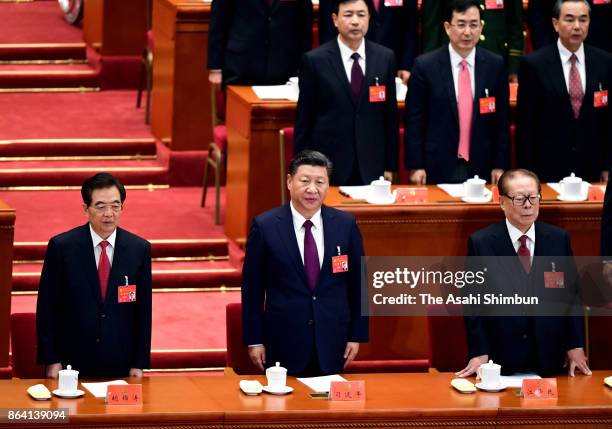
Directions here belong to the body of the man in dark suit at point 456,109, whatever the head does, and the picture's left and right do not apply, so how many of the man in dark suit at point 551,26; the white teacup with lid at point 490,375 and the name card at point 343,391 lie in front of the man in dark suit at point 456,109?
2

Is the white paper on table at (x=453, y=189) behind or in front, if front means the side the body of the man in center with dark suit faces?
behind

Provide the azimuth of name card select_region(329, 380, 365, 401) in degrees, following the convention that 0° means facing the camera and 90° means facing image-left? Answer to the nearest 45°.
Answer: approximately 0°

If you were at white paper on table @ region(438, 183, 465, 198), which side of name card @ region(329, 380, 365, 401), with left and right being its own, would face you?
back

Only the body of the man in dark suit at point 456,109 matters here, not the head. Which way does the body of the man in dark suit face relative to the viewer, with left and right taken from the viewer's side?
facing the viewer

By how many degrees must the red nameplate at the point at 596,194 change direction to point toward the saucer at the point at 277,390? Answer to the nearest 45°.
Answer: approximately 45° to its right

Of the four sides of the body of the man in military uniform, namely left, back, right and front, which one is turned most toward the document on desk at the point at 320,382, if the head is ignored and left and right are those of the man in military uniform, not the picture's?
front

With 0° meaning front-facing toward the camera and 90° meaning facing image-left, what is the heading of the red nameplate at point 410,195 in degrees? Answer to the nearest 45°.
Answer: approximately 0°

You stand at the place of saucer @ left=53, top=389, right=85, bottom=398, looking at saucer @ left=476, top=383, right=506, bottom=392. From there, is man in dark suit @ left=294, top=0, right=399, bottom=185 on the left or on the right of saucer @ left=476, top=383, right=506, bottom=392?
left

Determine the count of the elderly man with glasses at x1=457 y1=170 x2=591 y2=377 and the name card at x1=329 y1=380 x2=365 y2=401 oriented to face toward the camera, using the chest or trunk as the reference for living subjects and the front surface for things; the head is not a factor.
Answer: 2

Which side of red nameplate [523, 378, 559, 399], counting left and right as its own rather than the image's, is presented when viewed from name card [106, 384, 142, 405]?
right
